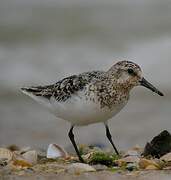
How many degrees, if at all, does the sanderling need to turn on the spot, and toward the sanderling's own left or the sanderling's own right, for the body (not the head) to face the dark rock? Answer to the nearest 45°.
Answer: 0° — it already faces it

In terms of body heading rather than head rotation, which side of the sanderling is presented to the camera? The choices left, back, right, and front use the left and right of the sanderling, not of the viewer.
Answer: right

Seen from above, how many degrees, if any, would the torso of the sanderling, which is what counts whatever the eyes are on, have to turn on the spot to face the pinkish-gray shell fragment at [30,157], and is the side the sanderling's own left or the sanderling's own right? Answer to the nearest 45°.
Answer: approximately 180°
